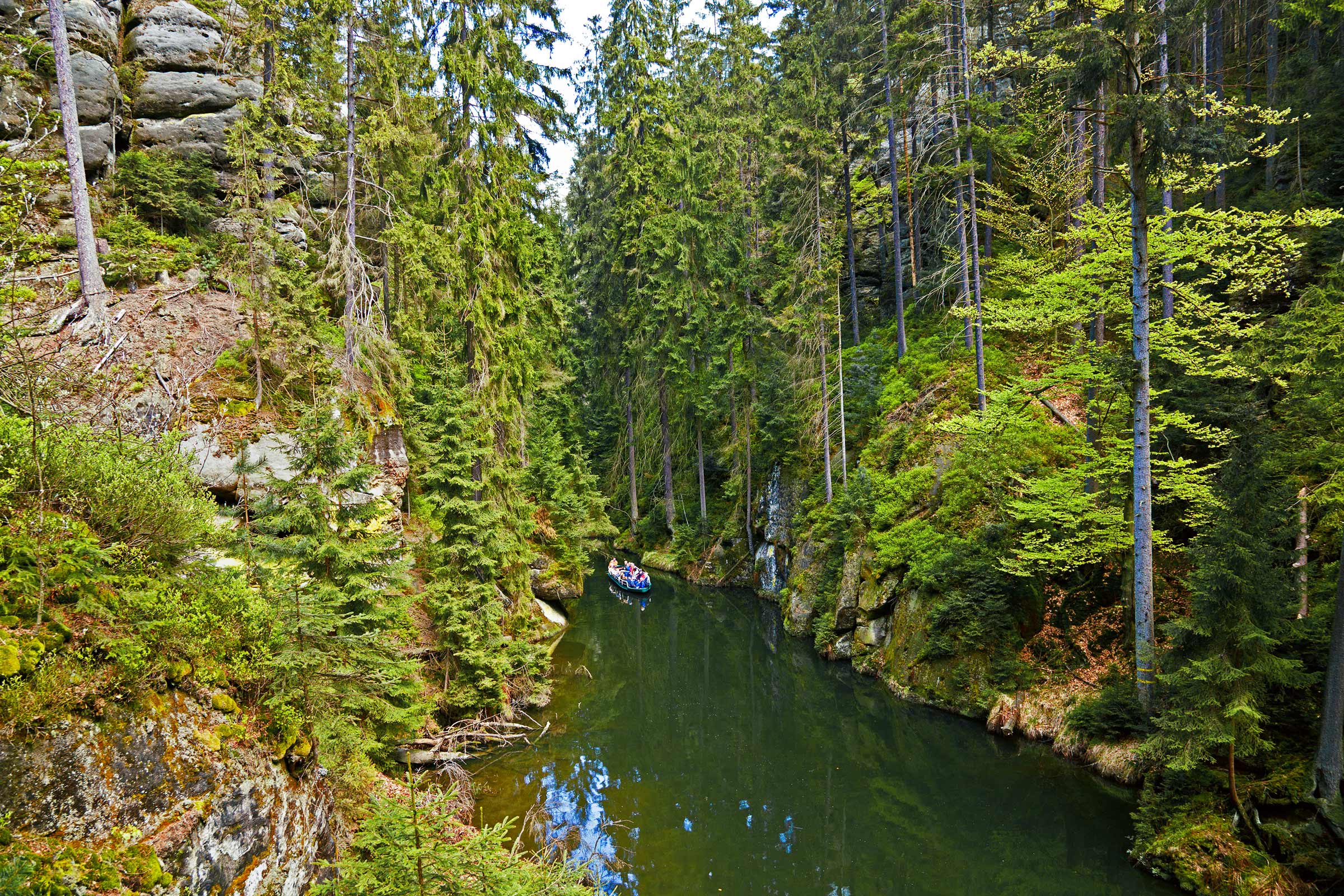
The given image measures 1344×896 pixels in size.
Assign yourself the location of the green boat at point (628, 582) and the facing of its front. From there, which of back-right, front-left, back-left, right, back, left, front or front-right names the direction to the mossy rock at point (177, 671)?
front-right

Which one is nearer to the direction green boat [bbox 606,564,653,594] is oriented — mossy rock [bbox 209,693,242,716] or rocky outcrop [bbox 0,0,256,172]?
the mossy rock

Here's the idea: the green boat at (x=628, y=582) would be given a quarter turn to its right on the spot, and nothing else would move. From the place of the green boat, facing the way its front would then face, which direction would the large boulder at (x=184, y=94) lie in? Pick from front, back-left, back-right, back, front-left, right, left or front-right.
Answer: front

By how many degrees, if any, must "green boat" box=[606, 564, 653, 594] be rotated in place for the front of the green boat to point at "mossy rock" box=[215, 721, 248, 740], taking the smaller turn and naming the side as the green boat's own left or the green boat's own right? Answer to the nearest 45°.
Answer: approximately 45° to the green boat's own right

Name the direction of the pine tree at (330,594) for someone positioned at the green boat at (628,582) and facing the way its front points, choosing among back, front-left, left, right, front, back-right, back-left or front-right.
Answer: front-right

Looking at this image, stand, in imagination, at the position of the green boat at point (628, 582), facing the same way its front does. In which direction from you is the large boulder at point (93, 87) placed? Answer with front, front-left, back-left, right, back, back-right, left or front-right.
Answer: right

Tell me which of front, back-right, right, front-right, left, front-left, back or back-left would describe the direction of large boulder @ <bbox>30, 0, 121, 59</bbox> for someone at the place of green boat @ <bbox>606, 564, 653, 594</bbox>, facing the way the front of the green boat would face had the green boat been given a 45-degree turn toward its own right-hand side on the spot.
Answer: front-right

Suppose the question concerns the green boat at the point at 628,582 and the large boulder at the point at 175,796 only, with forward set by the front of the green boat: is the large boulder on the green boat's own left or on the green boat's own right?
on the green boat's own right

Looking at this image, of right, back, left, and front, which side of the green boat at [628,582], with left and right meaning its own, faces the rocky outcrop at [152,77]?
right

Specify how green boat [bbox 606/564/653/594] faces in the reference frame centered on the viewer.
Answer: facing the viewer and to the right of the viewer

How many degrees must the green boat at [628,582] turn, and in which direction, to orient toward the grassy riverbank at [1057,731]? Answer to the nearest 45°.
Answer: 0° — it already faces it

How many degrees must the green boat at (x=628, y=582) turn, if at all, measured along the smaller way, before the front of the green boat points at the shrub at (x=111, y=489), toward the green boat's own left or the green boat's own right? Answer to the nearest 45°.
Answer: approximately 45° to the green boat's own right

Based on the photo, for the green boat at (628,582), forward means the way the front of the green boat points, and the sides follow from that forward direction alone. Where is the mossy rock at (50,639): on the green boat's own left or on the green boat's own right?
on the green boat's own right

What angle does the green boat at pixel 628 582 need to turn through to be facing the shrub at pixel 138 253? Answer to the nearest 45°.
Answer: approximately 90° to its right
